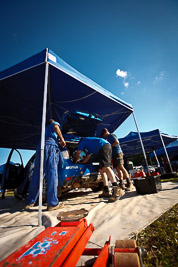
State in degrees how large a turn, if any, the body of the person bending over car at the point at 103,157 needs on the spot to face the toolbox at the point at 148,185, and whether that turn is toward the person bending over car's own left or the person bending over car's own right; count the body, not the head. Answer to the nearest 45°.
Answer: approximately 180°

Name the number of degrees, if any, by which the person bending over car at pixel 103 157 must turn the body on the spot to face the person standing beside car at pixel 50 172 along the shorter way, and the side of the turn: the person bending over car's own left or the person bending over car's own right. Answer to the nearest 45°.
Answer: approximately 45° to the person bending over car's own left

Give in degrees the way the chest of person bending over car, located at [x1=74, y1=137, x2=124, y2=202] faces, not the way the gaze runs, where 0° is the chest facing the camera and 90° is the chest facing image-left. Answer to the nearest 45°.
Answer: approximately 90°
